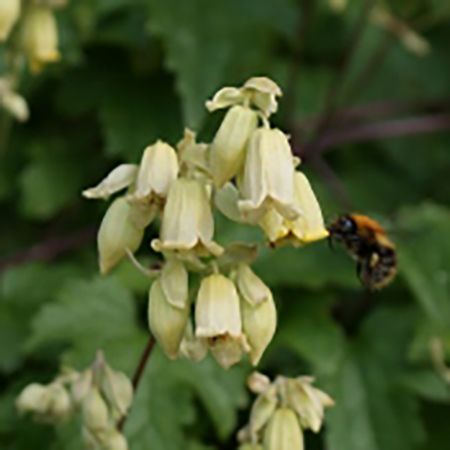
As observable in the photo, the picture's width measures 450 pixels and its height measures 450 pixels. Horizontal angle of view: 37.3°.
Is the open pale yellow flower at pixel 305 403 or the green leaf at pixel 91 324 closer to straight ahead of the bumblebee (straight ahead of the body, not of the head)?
the green leaf

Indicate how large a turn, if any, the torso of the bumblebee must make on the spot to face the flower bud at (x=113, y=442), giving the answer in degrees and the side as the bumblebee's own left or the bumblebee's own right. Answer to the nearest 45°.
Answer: approximately 45° to the bumblebee's own left

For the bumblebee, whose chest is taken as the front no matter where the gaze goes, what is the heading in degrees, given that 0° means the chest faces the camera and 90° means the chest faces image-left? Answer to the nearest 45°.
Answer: approximately 90°

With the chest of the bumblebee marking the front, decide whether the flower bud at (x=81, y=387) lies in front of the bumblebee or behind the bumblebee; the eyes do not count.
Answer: in front

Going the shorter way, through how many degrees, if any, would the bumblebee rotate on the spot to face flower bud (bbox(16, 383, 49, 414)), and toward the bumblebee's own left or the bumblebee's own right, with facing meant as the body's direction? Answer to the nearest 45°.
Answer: approximately 45° to the bumblebee's own left

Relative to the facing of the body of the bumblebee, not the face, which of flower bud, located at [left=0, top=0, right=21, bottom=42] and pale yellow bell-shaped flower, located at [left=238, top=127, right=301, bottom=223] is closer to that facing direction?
the pale yellow bell-shaped flower

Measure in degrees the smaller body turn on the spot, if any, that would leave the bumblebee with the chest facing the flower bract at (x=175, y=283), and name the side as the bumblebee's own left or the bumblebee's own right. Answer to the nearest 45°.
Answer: approximately 45° to the bumblebee's own left

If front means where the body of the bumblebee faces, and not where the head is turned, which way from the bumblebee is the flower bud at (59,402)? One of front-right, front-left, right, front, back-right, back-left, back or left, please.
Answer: front-left

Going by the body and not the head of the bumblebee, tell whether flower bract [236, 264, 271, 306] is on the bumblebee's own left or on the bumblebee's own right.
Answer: on the bumblebee's own left

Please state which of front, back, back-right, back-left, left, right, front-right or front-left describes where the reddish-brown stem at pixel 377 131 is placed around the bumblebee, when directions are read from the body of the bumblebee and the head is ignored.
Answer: right
